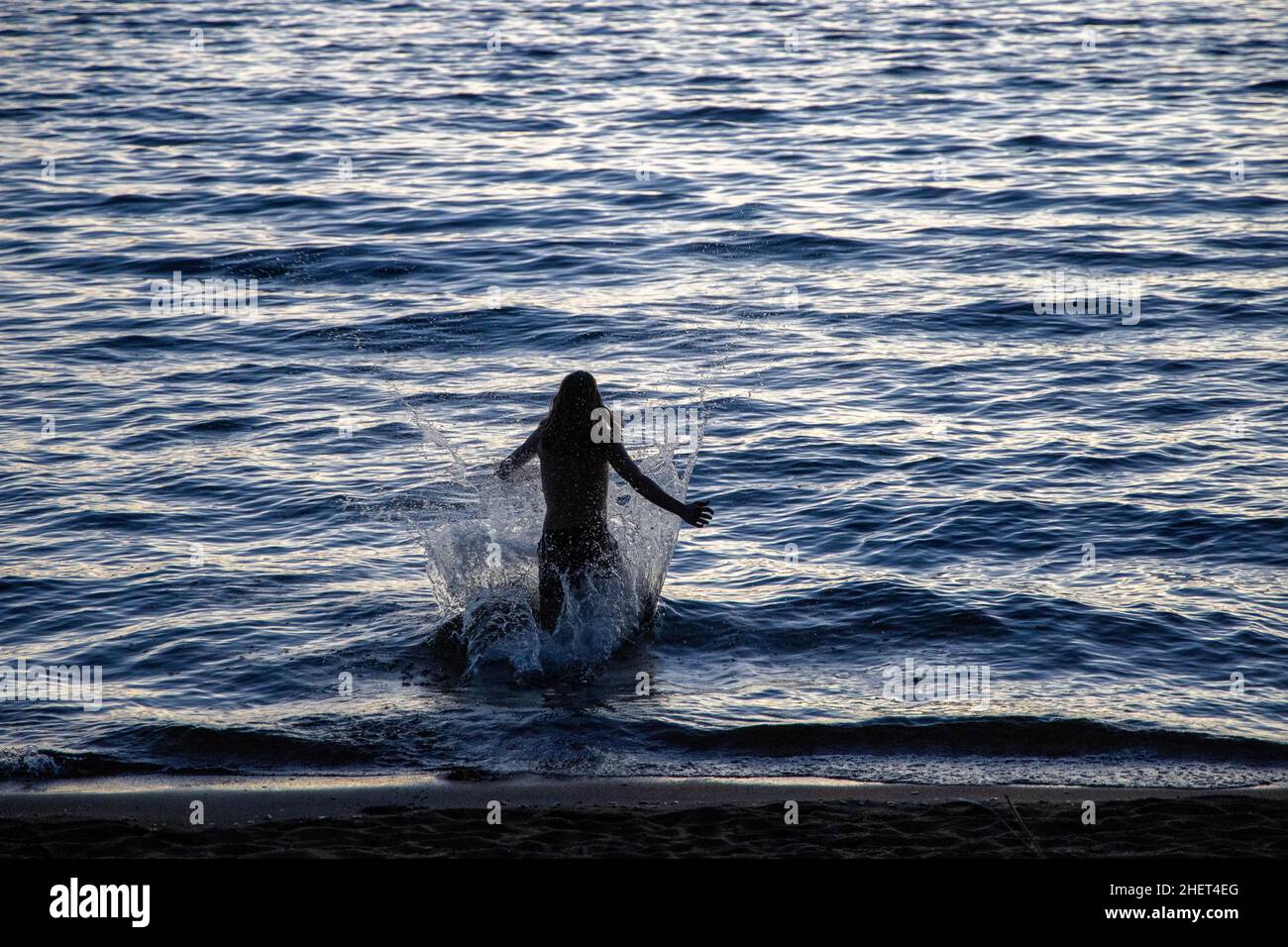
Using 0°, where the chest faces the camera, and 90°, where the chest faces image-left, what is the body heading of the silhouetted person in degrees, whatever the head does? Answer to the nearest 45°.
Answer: approximately 180°

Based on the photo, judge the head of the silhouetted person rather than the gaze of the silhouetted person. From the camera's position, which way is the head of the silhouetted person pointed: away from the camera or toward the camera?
away from the camera
